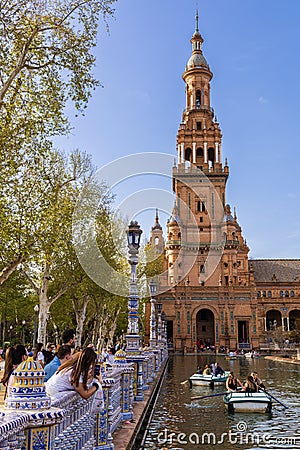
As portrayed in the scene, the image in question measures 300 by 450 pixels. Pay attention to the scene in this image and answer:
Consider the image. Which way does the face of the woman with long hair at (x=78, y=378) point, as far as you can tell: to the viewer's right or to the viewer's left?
to the viewer's right

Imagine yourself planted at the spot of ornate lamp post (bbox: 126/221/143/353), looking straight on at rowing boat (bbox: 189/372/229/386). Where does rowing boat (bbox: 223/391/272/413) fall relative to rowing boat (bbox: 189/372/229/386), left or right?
right

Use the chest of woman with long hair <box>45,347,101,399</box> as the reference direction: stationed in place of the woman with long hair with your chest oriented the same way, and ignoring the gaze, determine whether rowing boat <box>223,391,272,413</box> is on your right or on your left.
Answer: on your left

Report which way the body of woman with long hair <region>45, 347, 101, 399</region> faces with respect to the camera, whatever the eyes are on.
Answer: to the viewer's right

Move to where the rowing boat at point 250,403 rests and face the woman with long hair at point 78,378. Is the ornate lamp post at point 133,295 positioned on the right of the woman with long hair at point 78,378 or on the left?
right

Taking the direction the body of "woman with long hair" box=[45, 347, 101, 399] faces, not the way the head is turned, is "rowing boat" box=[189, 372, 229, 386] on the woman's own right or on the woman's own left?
on the woman's own left
